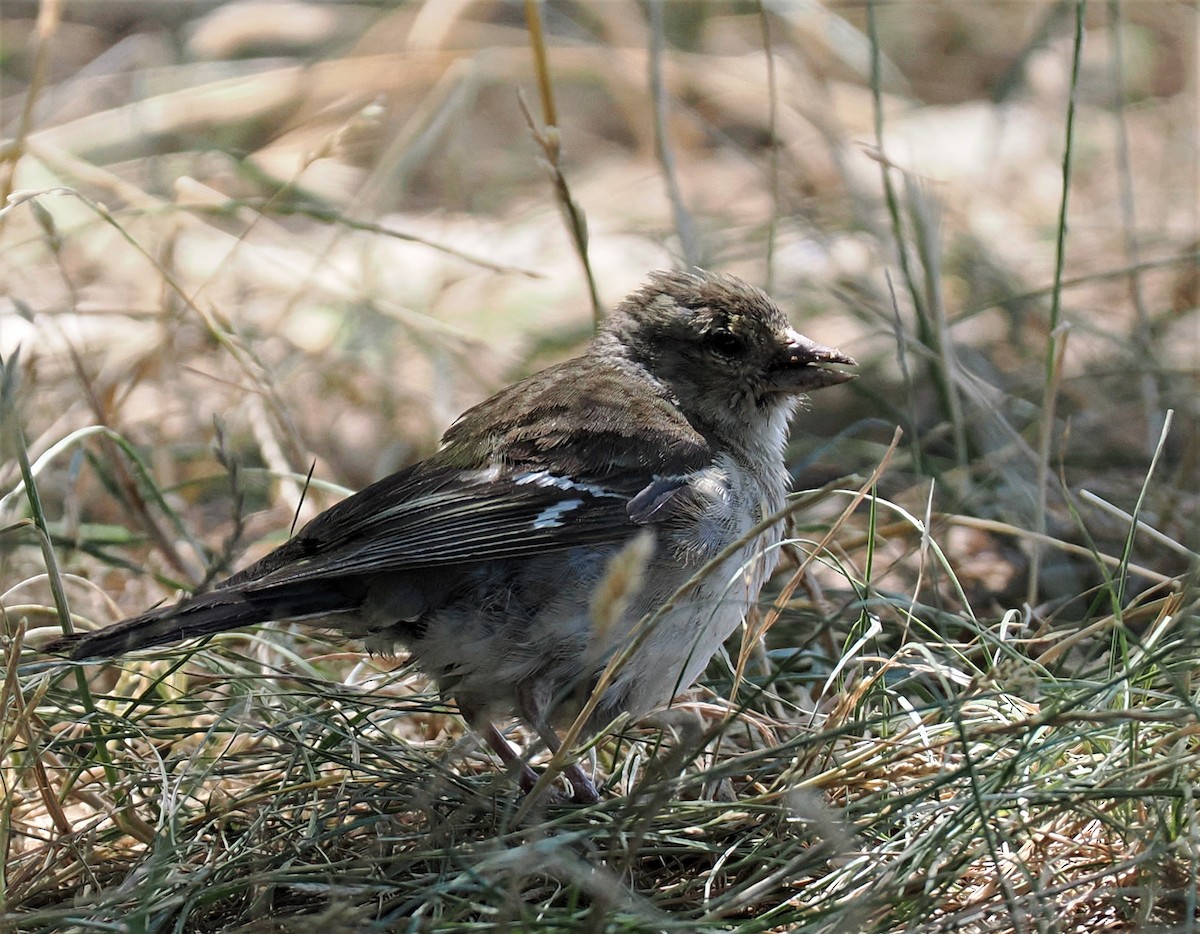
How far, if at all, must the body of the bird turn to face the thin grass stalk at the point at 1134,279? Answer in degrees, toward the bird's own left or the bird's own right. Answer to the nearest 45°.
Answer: approximately 45° to the bird's own left

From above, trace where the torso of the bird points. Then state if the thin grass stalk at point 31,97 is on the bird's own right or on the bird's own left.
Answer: on the bird's own left

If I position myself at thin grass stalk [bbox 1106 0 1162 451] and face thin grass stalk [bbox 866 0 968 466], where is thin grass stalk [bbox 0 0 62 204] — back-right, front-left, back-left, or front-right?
front-right

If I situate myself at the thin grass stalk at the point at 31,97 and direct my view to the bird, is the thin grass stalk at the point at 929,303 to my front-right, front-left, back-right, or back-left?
front-left

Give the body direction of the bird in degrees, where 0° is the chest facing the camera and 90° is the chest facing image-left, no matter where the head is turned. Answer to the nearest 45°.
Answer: approximately 270°

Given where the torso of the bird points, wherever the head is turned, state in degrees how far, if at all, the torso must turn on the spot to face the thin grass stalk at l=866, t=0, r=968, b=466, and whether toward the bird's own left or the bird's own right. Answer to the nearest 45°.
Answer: approximately 45° to the bird's own left

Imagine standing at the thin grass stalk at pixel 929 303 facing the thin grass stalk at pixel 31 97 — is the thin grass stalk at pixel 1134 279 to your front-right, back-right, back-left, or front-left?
back-right
